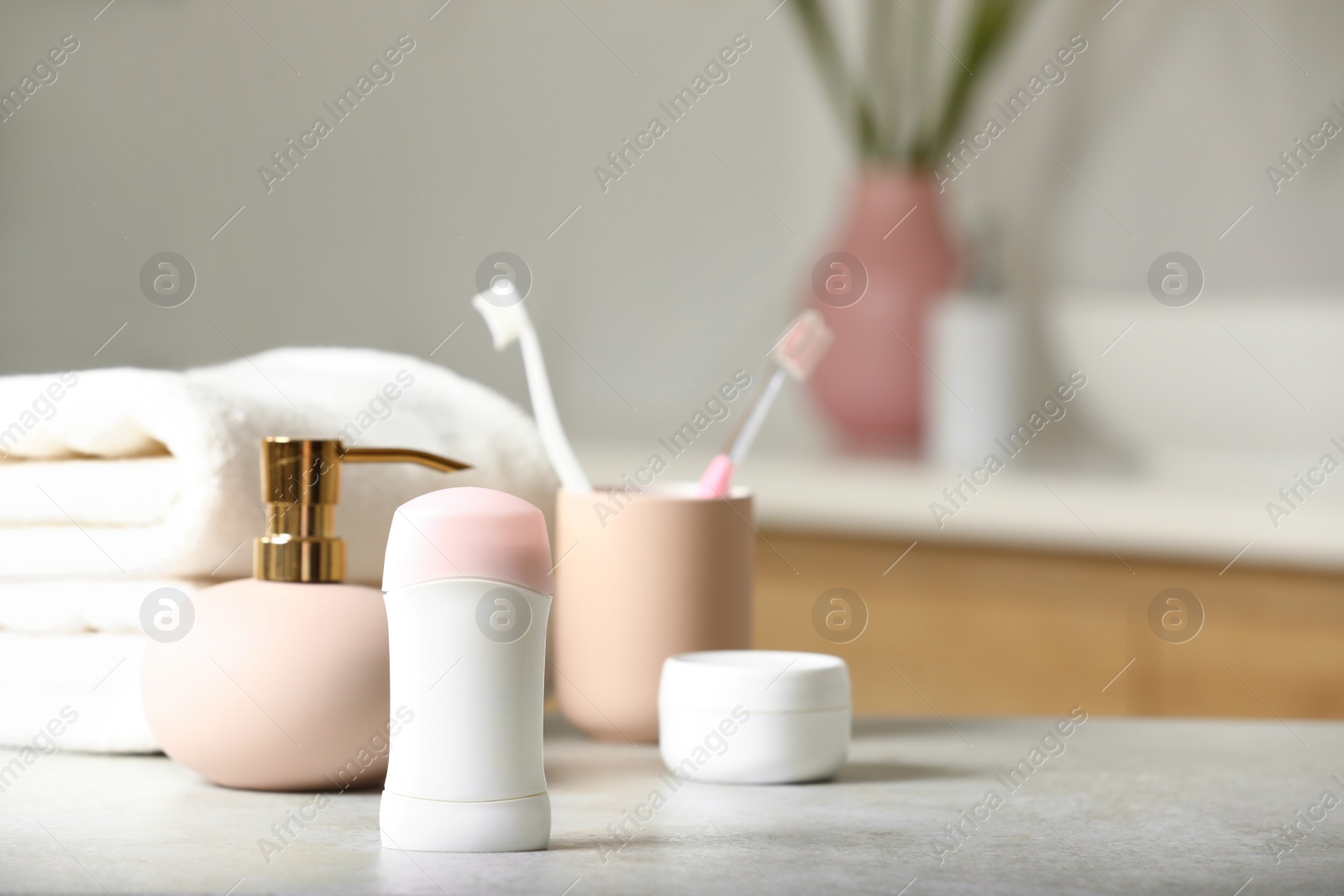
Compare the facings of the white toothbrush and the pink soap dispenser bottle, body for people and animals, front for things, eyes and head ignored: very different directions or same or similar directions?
very different directions

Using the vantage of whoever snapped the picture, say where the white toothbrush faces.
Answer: facing to the left of the viewer

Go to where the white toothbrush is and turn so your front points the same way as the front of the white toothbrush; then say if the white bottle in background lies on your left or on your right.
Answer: on your right

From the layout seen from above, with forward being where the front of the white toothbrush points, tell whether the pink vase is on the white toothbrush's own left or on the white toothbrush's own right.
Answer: on the white toothbrush's own right

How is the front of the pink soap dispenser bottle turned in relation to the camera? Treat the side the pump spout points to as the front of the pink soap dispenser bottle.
facing to the right of the viewer

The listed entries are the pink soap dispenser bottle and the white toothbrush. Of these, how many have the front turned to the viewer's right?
1

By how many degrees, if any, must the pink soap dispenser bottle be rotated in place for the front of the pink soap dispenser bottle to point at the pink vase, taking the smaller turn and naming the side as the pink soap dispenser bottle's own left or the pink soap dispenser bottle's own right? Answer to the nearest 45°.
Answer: approximately 45° to the pink soap dispenser bottle's own left
